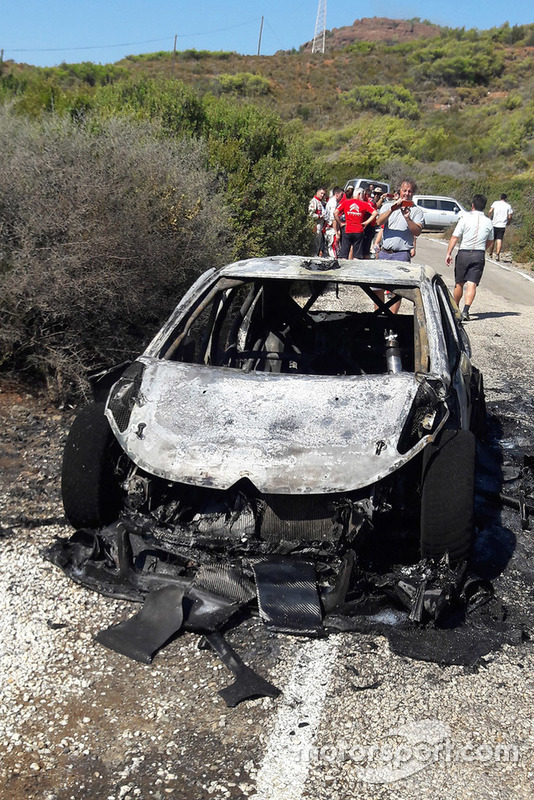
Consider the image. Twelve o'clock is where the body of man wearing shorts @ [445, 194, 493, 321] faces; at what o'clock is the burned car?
The burned car is roughly at 6 o'clock from the man wearing shorts.

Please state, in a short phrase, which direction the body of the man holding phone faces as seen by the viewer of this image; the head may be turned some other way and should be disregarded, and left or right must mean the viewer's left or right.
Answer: facing the viewer

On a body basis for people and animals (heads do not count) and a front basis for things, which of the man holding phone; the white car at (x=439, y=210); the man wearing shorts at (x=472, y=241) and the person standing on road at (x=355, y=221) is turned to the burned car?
the man holding phone

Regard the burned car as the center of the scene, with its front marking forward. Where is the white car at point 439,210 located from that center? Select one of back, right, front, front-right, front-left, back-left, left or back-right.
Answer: back

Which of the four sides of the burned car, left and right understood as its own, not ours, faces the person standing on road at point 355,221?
back

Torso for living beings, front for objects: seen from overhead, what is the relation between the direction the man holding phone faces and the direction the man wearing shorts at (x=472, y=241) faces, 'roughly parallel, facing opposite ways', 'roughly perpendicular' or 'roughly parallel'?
roughly parallel, facing opposite ways

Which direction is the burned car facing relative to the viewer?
toward the camera

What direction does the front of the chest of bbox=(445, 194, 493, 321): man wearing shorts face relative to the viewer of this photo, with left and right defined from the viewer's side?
facing away from the viewer

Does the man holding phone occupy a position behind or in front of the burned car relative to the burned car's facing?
behind

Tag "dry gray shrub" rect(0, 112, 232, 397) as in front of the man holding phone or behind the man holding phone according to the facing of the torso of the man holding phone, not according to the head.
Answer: in front

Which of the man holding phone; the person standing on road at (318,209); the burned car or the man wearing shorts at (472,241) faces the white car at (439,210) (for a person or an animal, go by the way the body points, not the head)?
the man wearing shorts

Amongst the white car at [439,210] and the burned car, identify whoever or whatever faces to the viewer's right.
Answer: the white car
